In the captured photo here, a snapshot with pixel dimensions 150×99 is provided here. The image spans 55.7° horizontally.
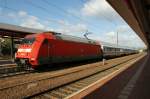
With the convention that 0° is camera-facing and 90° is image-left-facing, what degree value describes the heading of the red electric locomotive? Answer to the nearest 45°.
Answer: approximately 45°
